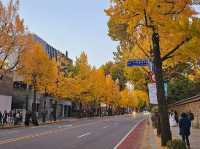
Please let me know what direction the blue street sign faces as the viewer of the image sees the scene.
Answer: facing the viewer

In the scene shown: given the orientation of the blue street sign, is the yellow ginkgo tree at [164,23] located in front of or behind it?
in front
